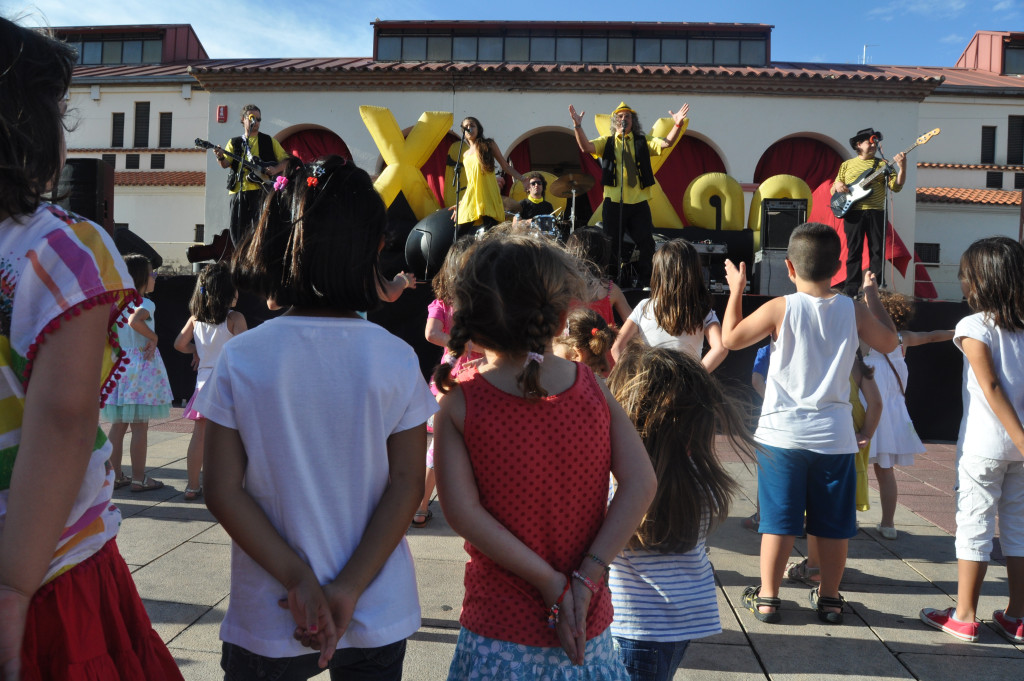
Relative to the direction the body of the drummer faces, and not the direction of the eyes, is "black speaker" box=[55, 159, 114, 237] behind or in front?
in front

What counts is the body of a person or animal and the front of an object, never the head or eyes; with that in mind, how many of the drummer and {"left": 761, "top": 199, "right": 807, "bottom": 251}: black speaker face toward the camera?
2

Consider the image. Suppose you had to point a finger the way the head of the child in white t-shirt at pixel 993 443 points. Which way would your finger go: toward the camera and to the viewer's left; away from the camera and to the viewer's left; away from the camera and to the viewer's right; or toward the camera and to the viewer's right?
away from the camera and to the viewer's left

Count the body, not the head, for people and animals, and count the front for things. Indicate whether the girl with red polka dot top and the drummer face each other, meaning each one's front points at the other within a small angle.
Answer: yes

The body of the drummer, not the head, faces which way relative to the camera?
toward the camera

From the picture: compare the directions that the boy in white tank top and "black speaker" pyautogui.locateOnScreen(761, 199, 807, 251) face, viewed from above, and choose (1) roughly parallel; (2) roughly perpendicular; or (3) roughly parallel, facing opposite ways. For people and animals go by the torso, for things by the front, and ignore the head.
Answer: roughly parallel, facing opposite ways

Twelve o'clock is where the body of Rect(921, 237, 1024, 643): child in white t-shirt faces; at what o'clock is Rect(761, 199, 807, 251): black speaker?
The black speaker is roughly at 1 o'clock from the child in white t-shirt.

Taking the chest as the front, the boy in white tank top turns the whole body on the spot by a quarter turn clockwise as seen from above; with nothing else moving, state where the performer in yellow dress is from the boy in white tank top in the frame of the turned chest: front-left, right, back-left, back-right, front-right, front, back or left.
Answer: back-left

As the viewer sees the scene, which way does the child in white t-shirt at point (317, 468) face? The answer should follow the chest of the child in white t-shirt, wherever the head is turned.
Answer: away from the camera

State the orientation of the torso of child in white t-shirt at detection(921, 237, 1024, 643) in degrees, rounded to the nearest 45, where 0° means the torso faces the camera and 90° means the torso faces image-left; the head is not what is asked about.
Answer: approximately 135°

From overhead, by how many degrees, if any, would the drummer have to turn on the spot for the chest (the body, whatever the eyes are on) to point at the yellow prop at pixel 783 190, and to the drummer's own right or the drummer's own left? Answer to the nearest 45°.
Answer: approximately 135° to the drummer's own left

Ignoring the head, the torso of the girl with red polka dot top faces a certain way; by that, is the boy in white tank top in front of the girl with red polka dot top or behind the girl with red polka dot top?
in front

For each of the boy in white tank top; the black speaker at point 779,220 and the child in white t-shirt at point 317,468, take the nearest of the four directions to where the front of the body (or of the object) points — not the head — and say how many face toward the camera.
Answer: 1

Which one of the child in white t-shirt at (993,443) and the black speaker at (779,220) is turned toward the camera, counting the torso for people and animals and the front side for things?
the black speaker

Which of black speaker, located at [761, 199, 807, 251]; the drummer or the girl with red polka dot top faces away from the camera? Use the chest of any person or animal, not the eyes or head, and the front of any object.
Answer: the girl with red polka dot top

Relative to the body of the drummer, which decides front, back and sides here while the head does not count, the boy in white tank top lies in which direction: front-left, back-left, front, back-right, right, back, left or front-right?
front

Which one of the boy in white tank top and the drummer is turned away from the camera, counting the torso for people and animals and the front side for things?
the boy in white tank top

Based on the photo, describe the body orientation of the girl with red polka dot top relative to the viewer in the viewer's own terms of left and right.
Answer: facing away from the viewer

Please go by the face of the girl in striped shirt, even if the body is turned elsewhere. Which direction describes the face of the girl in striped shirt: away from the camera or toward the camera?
away from the camera

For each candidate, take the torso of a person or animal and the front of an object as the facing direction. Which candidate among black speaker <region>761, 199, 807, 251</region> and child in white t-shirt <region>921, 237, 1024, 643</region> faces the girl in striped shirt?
the black speaker

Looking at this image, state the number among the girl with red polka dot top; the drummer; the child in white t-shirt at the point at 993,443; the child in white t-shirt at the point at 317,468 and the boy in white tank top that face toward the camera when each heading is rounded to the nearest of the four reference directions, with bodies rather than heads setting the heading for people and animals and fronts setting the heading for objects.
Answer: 1
